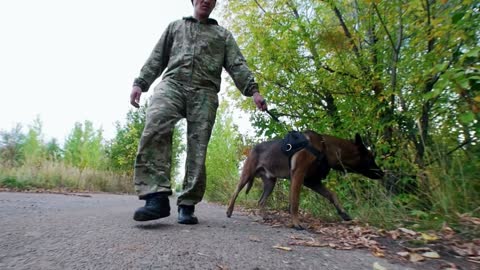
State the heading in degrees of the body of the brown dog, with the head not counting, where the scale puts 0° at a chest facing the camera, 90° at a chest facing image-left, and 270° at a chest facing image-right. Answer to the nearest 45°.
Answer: approximately 270°

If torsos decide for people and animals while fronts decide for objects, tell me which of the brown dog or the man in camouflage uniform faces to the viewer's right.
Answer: the brown dog

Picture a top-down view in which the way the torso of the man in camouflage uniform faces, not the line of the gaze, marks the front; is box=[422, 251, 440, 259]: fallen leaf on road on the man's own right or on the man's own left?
on the man's own left

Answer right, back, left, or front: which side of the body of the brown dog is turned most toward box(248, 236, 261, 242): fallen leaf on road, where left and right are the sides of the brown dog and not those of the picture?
right

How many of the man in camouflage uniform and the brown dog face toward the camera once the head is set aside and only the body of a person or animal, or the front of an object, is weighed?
1

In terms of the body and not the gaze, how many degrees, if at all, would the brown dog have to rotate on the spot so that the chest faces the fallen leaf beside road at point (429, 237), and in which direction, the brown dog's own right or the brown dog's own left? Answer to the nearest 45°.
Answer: approximately 45° to the brown dog's own right

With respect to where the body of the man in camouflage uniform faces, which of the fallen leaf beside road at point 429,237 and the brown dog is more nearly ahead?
the fallen leaf beside road

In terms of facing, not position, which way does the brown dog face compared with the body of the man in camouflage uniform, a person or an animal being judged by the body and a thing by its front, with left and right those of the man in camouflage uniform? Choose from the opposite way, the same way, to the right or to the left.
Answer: to the left

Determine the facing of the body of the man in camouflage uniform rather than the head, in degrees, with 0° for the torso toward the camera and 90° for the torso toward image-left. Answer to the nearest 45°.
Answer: approximately 0°

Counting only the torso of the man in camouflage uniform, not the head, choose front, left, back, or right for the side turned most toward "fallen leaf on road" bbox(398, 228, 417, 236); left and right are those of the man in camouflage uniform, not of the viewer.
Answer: left
